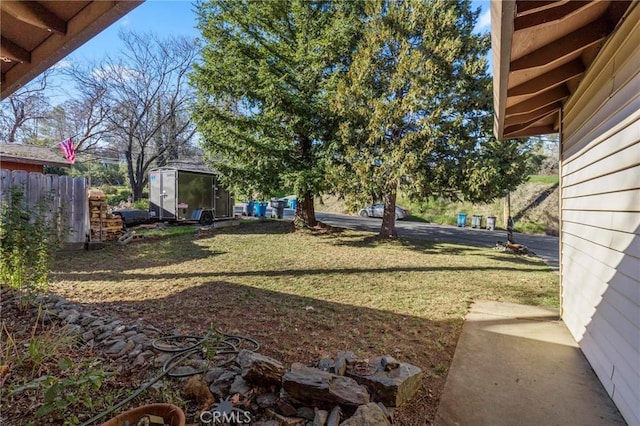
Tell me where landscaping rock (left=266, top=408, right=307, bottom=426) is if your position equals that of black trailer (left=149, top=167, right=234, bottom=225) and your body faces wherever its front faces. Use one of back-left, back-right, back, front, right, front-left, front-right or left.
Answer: back-right

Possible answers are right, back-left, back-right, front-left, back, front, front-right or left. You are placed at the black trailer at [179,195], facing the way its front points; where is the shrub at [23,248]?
back-right

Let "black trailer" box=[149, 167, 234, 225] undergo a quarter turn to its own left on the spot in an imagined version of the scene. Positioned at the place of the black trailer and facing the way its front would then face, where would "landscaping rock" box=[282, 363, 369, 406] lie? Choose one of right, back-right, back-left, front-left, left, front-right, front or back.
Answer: back-left

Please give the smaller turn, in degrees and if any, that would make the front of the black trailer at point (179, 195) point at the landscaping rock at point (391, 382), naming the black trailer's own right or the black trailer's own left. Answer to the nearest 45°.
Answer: approximately 135° to the black trailer's own right

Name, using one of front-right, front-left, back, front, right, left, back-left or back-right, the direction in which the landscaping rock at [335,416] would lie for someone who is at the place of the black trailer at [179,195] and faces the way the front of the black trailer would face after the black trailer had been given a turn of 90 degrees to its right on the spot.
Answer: front-right

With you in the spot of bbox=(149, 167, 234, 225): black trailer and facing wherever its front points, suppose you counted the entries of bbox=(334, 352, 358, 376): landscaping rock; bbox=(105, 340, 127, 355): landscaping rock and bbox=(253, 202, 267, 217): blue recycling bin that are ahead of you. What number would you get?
1

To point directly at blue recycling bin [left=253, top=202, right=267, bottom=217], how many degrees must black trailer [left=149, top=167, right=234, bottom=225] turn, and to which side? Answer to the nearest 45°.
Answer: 0° — it already faces it

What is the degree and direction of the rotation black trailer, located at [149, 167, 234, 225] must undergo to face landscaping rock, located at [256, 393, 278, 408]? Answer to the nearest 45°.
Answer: approximately 135° to its right

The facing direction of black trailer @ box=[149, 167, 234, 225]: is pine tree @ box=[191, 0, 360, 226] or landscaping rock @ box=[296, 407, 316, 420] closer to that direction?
the pine tree

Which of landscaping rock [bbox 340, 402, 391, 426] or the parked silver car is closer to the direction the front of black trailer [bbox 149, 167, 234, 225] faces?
the parked silver car

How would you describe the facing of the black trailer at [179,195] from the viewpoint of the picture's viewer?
facing away from the viewer and to the right of the viewer

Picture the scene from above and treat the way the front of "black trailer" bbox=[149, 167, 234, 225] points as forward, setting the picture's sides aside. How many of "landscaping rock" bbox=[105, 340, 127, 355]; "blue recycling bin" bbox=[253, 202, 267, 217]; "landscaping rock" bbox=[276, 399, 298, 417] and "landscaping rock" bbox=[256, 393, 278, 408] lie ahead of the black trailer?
1

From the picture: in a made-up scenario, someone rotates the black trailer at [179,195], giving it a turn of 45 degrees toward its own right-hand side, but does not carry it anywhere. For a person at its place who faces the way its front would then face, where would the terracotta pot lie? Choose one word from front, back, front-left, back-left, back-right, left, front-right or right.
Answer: right

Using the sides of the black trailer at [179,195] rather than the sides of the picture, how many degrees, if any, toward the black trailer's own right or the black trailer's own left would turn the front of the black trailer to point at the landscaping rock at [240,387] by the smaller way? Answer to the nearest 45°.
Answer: approximately 135° to the black trailer's own right

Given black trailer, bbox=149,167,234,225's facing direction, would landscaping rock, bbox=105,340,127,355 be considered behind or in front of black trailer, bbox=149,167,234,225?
behind
